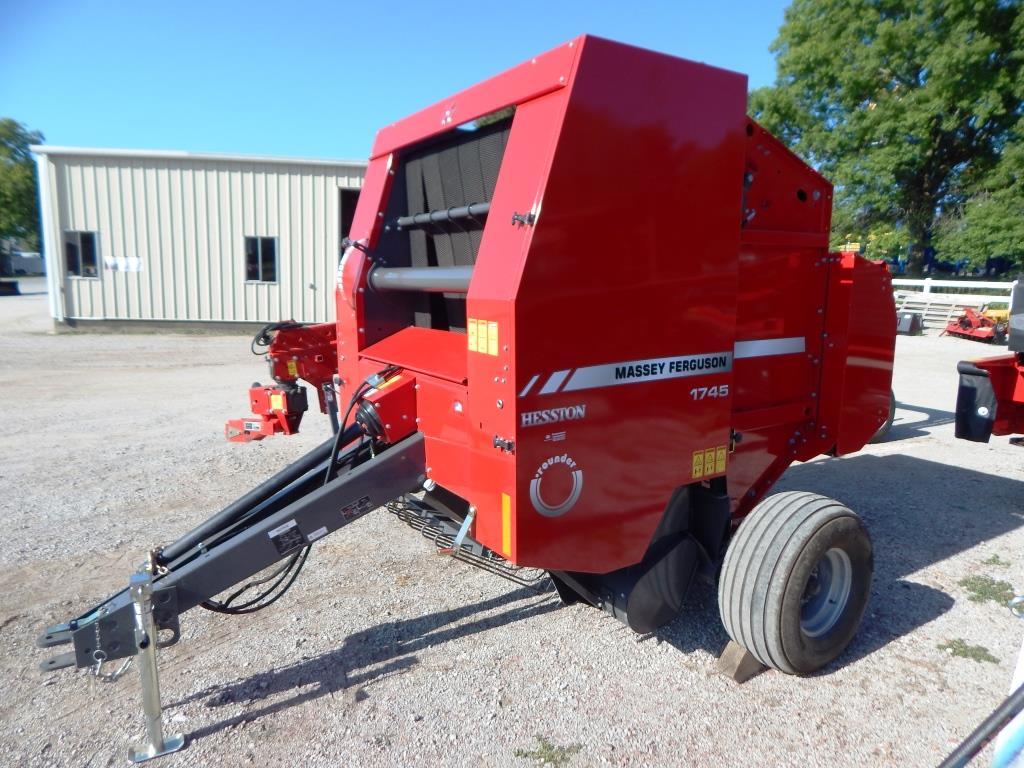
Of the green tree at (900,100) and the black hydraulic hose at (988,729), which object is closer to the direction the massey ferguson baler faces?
the black hydraulic hose

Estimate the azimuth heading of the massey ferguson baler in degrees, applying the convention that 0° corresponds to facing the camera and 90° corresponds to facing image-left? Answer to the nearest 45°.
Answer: approximately 45°

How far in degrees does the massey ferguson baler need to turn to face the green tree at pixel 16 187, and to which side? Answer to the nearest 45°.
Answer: approximately 90° to its right

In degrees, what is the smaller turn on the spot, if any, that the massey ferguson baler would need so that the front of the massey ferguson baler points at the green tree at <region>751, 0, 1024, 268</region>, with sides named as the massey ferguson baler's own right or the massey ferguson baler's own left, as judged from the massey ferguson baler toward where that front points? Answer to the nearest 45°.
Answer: approximately 180°

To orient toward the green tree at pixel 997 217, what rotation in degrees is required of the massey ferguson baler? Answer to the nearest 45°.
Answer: approximately 180°

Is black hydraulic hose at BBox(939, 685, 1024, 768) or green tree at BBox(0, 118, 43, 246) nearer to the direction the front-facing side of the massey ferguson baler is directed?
the black hydraulic hose

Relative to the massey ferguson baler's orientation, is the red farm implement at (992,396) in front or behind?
behind

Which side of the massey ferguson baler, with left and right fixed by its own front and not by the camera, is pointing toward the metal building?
right

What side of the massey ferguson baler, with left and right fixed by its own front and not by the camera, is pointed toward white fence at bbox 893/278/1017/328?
back
